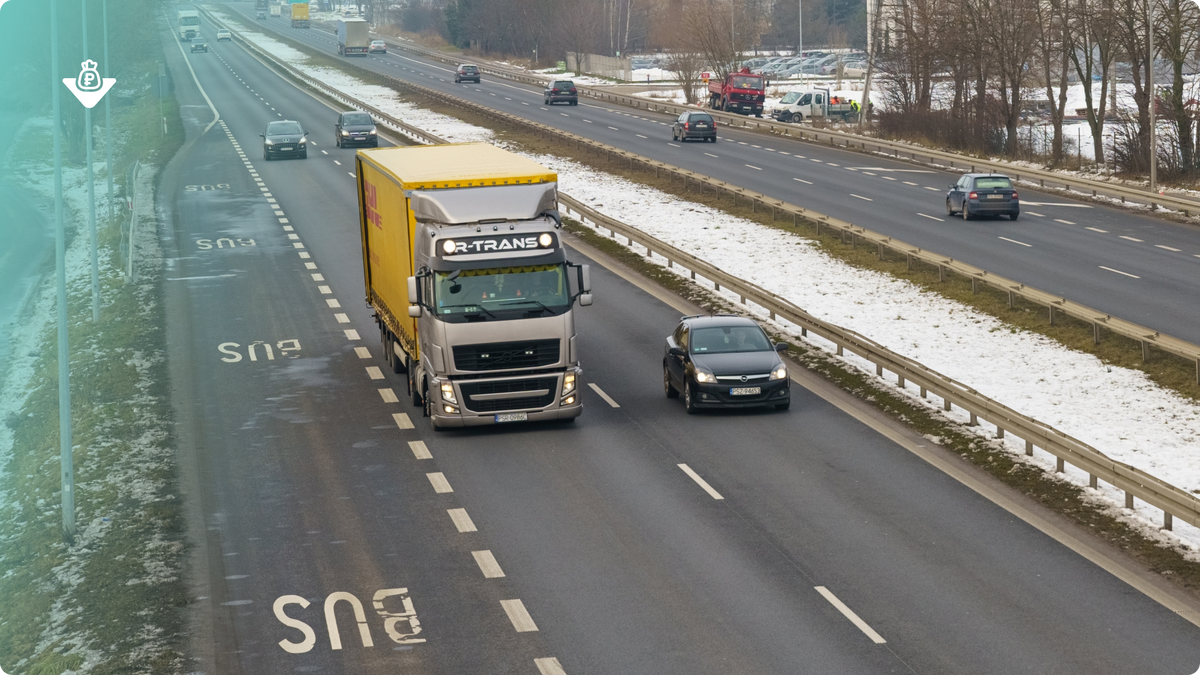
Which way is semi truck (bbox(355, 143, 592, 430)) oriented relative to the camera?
toward the camera

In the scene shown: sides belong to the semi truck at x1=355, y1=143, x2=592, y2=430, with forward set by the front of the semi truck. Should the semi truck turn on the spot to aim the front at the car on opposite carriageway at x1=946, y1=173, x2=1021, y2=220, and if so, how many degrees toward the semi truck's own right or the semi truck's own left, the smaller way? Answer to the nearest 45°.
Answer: approximately 135° to the semi truck's own left

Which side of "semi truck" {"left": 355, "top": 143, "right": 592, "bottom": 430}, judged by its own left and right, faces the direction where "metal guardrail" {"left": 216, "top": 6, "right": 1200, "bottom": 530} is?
left

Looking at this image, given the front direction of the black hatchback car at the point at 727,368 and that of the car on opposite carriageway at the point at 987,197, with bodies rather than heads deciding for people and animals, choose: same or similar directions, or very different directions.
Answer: very different directions

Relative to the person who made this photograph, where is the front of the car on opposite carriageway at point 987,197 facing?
facing away from the viewer and to the left of the viewer

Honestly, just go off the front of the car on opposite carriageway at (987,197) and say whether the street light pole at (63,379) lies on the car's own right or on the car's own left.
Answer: on the car's own left

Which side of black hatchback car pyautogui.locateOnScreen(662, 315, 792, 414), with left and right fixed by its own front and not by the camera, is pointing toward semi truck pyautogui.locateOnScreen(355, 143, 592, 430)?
right

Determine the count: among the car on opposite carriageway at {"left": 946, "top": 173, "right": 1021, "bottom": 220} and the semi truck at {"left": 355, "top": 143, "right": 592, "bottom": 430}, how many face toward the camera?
1

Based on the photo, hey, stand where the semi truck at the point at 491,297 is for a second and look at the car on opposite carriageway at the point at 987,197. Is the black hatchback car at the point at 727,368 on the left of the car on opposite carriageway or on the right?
right

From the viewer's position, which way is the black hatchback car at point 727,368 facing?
facing the viewer and to the right of the viewer
